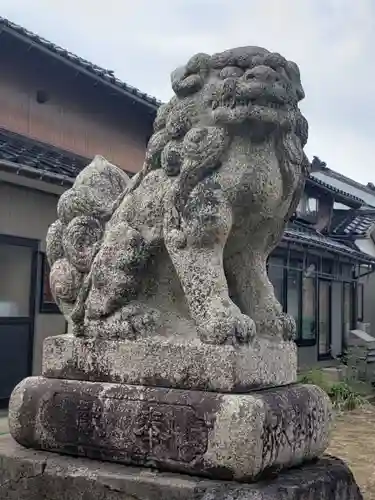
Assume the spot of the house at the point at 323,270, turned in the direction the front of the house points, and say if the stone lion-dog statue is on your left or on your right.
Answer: on your right

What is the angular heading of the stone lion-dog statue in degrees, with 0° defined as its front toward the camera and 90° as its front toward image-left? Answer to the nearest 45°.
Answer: approximately 315°

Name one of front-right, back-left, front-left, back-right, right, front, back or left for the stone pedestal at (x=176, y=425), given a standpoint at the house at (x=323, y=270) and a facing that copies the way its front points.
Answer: front-right

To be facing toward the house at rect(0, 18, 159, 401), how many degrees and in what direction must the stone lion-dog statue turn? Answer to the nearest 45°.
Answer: approximately 135° to its left

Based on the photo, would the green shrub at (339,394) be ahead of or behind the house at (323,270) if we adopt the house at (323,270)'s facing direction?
ahead
